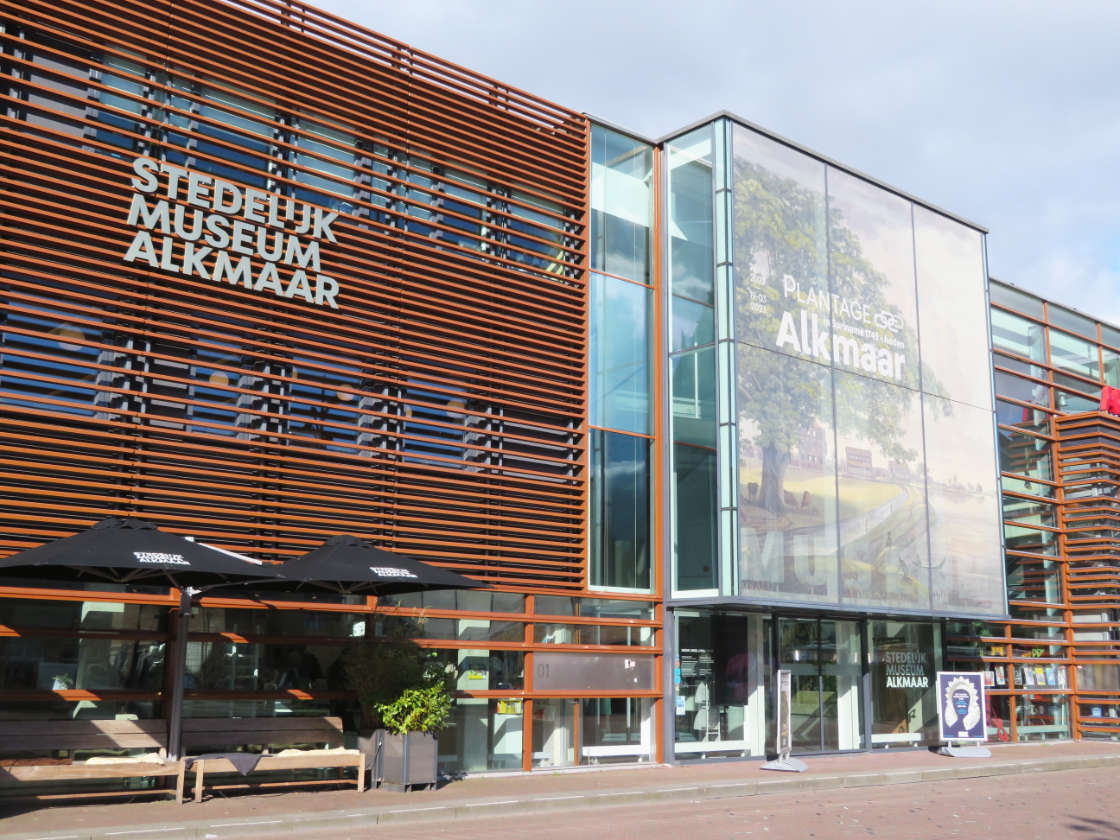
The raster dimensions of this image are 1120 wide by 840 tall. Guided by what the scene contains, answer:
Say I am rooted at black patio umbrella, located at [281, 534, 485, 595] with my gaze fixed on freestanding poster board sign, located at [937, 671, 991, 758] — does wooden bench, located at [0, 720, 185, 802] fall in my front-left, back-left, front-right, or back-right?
back-left

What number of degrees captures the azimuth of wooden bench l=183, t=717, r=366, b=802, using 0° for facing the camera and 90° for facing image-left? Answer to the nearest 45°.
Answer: approximately 0°

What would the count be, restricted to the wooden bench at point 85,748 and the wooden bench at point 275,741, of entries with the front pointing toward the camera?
2

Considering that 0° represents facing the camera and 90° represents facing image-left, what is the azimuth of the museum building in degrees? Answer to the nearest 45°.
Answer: approximately 315°

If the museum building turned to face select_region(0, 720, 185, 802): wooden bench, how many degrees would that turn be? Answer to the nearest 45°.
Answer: approximately 90° to its right

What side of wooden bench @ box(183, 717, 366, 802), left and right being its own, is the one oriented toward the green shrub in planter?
left

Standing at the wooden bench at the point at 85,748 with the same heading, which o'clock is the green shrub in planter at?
The green shrub in planter is roughly at 9 o'clock from the wooden bench.
